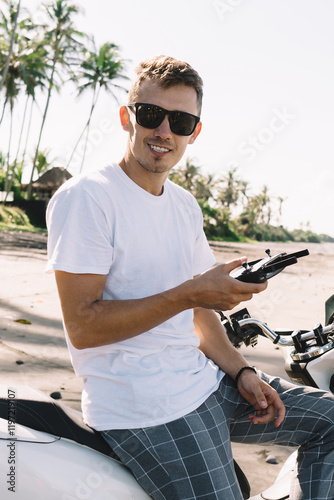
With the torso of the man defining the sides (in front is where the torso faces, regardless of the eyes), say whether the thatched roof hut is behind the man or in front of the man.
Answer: behind

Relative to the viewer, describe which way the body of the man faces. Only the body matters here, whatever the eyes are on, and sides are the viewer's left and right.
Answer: facing the viewer and to the right of the viewer
